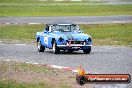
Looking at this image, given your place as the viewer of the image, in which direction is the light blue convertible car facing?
facing the viewer and to the right of the viewer
